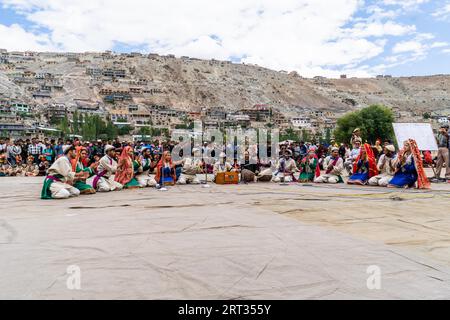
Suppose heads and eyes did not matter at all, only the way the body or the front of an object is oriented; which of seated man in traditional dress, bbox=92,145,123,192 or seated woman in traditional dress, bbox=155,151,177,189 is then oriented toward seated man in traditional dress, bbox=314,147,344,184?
the seated man in traditional dress, bbox=92,145,123,192

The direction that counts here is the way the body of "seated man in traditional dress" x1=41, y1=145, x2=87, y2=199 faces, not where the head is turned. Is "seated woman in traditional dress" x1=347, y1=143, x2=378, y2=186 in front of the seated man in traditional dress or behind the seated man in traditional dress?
in front

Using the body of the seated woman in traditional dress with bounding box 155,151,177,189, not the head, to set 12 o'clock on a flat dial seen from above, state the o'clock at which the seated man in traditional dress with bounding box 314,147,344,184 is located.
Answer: the seated man in traditional dress with bounding box 314,147,344,184 is roughly at 9 o'clock from the seated woman in traditional dress with bounding box 155,151,177,189.

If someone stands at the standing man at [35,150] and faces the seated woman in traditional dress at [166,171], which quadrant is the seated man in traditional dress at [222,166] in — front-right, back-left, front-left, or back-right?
front-left

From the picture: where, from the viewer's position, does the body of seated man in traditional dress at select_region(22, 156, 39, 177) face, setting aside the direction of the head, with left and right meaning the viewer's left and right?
facing the viewer

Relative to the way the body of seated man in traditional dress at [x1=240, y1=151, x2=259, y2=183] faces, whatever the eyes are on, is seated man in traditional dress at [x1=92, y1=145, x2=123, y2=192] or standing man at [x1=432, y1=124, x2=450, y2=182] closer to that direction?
the seated man in traditional dress

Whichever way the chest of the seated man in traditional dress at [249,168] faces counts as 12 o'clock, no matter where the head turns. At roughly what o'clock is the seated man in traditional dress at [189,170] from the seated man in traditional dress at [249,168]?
the seated man in traditional dress at [189,170] is roughly at 2 o'clock from the seated man in traditional dress at [249,168].

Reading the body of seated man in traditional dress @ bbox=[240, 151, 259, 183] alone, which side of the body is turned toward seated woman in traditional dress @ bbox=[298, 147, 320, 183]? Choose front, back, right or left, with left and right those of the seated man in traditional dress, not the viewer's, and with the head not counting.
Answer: left

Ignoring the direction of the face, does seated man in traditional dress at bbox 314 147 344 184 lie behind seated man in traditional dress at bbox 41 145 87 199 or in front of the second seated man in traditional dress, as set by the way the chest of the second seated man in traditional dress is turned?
in front

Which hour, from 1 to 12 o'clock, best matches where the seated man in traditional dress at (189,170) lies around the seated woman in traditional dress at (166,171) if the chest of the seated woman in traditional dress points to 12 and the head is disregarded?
The seated man in traditional dress is roughly at 8 o'clock from the seated woman in traditional dress.

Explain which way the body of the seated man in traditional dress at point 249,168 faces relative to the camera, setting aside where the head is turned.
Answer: toward the camera

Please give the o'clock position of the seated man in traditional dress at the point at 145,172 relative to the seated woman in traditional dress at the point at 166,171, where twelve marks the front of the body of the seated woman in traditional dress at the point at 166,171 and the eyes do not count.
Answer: the seated man in traditional dress at the point at 145,172 is roughly at 4 o'clock from the seated woman in traditional dress at the point at 166,171.

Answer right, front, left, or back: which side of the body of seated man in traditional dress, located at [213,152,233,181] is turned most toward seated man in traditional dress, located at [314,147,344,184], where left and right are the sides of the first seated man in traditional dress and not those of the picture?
left

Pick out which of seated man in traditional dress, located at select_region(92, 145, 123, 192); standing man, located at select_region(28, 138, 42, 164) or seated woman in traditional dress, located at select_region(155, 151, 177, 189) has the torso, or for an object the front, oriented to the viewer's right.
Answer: the seated man in traditional dress

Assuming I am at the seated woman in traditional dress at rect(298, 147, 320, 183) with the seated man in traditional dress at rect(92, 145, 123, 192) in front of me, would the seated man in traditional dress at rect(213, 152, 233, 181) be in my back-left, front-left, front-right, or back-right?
front-right

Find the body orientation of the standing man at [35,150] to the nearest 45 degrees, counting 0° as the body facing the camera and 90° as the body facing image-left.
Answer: approximately 0°

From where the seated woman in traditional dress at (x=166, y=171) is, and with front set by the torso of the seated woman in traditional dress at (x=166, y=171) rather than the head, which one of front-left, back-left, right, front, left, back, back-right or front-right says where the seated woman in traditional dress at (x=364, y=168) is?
left

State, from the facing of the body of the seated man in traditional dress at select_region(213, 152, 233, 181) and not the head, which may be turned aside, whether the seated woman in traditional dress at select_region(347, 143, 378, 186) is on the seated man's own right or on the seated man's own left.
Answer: on the seated man's own left

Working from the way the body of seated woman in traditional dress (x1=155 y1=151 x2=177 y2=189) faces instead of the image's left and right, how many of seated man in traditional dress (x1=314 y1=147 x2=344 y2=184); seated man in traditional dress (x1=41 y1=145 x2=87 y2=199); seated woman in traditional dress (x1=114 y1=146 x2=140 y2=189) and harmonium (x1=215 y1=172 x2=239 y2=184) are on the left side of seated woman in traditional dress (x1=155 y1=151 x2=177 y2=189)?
2

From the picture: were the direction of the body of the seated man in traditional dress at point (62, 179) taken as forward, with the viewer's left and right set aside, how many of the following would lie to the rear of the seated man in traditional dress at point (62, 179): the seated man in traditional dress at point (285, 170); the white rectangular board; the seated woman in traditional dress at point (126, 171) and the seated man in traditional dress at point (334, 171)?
0

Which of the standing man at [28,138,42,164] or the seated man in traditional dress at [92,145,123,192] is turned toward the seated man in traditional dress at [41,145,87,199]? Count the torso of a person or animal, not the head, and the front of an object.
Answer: the standing man
